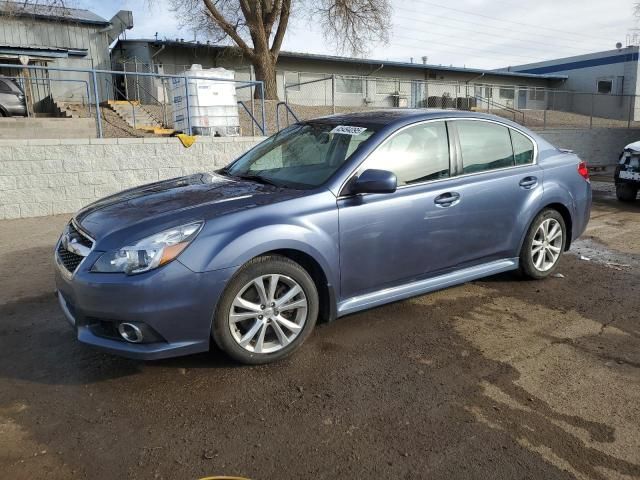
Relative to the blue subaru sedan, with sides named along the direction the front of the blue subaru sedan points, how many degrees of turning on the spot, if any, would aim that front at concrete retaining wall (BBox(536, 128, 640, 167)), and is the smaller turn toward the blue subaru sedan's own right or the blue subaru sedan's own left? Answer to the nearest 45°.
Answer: approximately 180°

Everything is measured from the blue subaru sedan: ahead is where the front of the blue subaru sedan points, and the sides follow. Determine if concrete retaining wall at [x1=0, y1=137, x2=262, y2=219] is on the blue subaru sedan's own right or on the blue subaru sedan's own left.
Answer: on the blue subaru sedan's own right

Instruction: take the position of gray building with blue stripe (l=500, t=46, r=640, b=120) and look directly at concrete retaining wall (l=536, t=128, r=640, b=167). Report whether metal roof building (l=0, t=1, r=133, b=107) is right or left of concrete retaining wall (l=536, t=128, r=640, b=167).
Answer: right

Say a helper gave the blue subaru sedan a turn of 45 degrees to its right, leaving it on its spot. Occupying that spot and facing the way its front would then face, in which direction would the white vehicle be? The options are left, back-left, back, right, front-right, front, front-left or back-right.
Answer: back-right

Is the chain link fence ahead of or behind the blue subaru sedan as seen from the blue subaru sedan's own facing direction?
behind

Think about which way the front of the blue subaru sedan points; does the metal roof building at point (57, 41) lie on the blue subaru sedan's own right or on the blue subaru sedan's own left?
on the blue subaru sedan's own right

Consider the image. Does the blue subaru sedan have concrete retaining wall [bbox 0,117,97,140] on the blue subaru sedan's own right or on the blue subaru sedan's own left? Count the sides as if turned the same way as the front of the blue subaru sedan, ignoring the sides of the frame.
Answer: on the blue subaru sedan's own right

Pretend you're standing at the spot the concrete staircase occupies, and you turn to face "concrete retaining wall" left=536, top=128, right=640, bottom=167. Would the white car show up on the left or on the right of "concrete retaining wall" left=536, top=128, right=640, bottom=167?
right

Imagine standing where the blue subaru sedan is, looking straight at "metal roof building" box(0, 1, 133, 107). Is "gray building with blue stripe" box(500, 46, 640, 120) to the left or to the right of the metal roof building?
right

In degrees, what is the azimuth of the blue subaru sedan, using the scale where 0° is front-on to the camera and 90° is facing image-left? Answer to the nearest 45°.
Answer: approximately 45°
